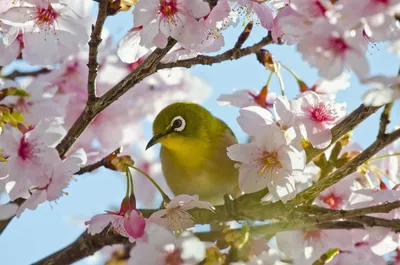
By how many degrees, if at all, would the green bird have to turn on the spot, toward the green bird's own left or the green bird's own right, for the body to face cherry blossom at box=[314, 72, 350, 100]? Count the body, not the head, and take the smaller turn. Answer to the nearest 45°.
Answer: approximately 90° to the green bird's own left

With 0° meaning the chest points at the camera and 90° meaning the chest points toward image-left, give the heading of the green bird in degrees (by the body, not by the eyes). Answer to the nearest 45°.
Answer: approximately 45°

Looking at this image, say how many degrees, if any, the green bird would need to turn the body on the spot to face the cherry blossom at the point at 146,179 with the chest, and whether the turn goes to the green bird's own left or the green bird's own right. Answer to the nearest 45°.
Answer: approximately 90° to the green bird's own right

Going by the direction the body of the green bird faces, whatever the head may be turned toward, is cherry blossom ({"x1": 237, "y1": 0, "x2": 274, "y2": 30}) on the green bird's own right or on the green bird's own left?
on the green bird's own left

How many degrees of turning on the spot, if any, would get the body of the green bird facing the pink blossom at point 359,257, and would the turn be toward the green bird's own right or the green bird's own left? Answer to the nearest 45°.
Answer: approximately 90° to the green bird's own left

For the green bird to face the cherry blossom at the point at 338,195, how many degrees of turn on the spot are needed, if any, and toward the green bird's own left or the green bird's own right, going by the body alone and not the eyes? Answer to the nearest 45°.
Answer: approximately 90° to the green bird's own left
